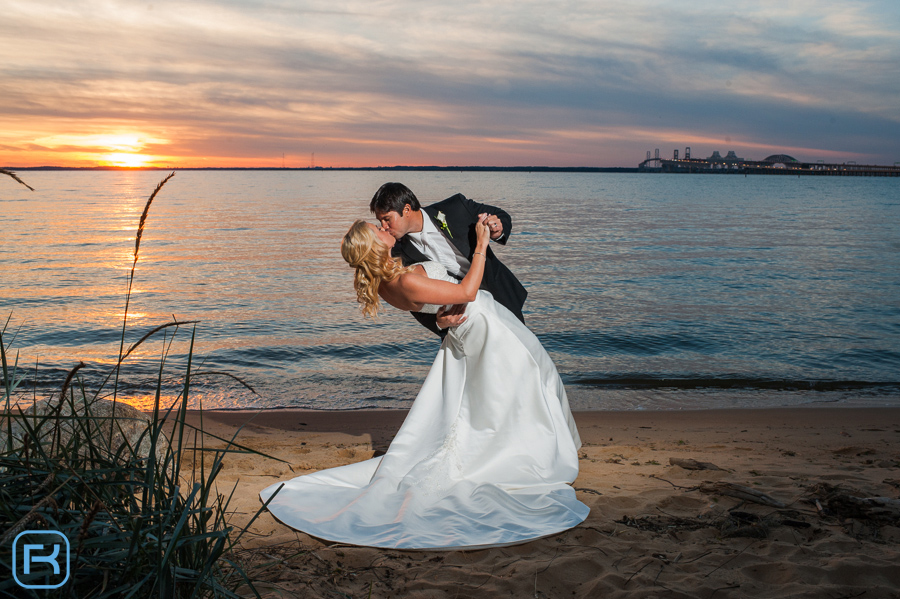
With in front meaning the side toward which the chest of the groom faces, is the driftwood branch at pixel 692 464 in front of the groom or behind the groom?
behind

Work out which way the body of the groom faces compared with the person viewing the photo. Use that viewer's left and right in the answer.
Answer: facing the viewer and to the left of the viewer

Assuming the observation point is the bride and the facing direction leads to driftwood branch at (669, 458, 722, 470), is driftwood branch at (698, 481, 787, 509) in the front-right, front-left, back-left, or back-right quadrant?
front-right

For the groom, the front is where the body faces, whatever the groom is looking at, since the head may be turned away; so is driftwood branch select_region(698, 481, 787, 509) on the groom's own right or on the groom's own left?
on the groom's own left
